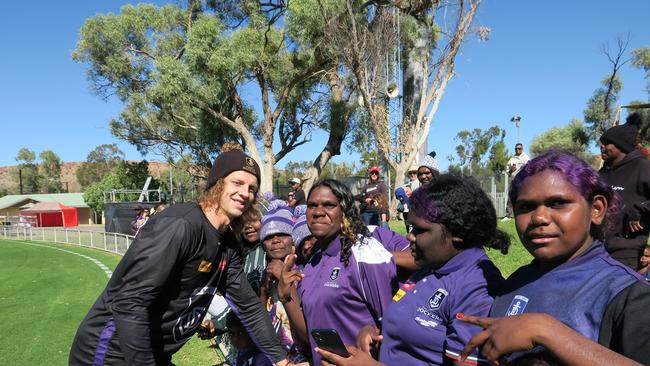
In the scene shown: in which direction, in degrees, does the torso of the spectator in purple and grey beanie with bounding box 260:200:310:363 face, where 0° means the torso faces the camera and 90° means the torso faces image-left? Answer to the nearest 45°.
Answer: approximately 0°

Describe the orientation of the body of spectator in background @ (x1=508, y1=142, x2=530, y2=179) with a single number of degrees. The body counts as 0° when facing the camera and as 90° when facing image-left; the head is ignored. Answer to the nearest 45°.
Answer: approximately 0°

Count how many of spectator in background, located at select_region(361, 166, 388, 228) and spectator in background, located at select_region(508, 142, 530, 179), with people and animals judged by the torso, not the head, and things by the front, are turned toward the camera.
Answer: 2

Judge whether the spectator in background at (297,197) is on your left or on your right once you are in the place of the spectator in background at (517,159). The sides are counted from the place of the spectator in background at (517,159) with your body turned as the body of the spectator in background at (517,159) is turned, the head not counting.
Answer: on your right

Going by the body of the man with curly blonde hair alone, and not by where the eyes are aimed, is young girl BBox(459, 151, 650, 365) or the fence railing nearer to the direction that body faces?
the young girl
